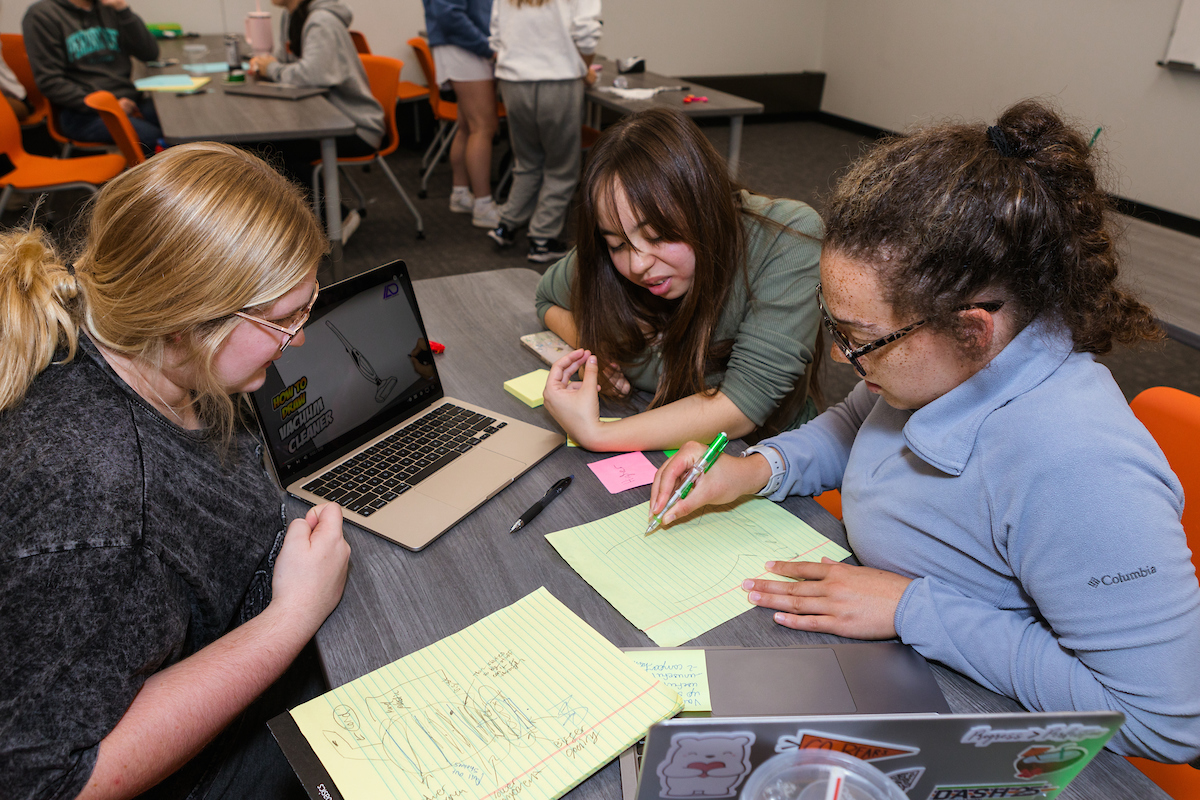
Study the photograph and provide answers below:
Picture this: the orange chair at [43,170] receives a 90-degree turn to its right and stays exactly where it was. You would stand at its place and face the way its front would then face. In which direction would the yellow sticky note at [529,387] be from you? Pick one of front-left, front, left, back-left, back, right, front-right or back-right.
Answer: front

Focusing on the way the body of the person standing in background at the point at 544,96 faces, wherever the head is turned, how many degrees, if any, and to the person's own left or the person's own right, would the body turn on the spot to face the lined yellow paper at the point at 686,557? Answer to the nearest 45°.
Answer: approximately 180°

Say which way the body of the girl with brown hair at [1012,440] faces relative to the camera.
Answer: to the viewer's left

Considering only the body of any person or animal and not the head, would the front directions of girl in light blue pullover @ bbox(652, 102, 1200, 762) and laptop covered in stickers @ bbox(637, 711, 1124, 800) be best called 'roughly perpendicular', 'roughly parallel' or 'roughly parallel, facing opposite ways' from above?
roughly perpendicular

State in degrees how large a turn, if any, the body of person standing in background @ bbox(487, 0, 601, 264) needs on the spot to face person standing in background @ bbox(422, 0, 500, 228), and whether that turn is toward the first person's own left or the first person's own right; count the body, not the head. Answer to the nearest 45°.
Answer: approximately 45° to the first person's own left

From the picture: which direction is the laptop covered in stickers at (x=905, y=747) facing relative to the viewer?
away from the camera

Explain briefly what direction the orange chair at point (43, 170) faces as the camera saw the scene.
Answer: facing to the right of the viewer

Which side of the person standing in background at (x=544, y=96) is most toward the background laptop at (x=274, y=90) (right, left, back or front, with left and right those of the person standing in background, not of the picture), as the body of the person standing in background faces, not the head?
left

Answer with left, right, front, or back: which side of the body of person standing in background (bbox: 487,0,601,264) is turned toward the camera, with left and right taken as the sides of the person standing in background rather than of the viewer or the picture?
back

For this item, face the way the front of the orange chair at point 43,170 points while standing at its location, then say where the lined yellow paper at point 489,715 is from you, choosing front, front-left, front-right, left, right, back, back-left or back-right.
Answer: right

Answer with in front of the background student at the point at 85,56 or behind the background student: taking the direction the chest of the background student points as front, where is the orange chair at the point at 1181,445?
in front

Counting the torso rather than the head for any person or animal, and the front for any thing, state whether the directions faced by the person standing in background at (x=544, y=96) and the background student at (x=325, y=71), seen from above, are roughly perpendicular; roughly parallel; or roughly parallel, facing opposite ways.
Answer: roughly perpendicular

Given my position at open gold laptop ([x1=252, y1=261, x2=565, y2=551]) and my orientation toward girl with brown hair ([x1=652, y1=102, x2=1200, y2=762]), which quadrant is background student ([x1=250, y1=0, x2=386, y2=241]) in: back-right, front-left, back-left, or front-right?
back-left
